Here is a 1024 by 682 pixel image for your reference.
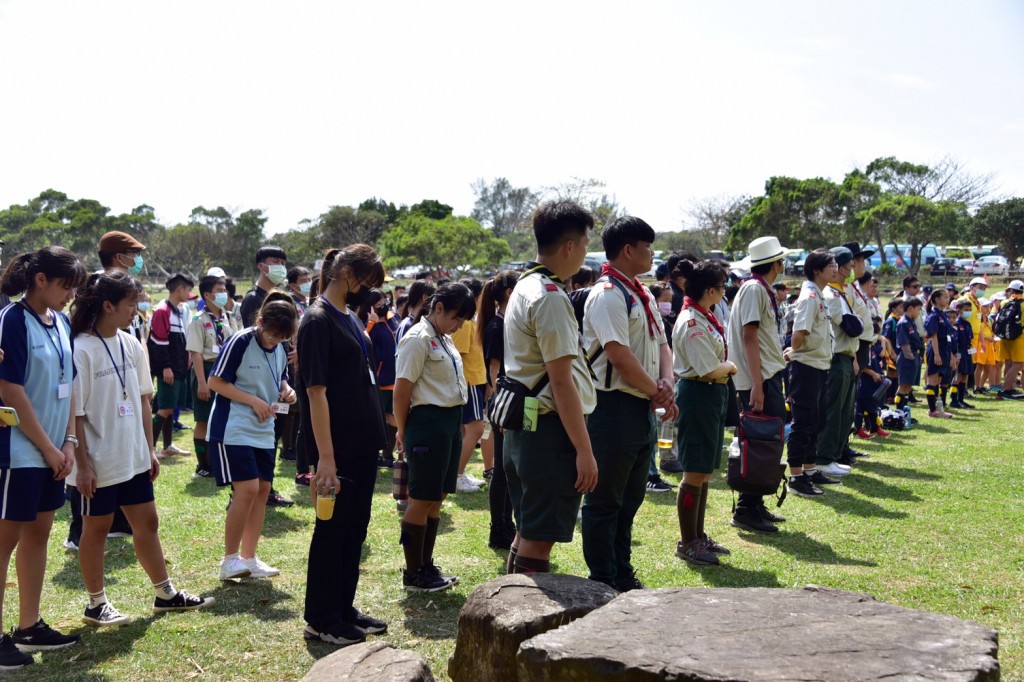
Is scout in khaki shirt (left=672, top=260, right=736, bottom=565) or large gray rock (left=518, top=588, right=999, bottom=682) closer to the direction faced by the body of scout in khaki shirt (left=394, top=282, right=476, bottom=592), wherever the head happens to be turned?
the large gray rock

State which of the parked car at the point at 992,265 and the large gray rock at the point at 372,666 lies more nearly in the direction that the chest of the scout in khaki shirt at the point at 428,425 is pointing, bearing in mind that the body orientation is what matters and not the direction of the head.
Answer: the large gray rock
